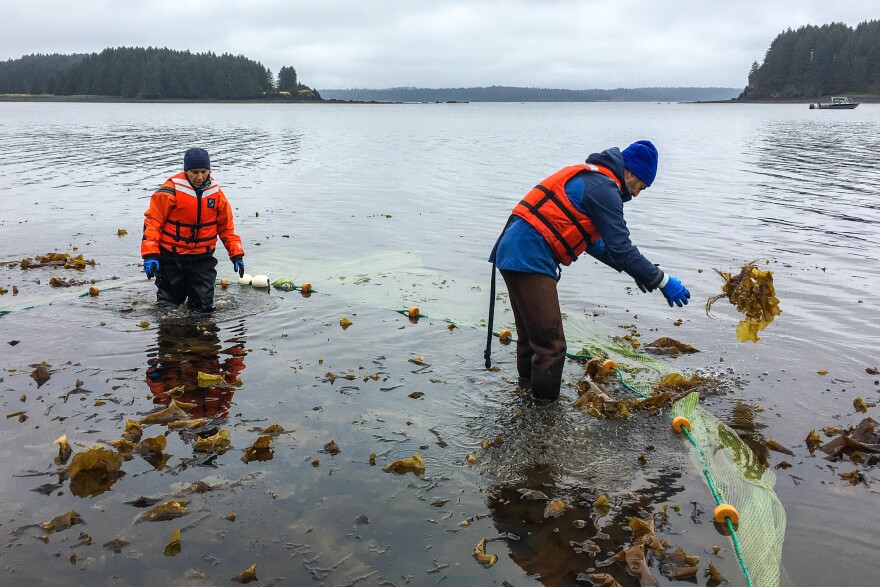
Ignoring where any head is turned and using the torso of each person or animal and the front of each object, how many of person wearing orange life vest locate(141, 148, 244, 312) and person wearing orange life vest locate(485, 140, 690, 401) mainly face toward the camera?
1

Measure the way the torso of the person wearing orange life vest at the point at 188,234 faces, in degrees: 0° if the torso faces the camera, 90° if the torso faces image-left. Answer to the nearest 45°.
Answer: approximately 0°

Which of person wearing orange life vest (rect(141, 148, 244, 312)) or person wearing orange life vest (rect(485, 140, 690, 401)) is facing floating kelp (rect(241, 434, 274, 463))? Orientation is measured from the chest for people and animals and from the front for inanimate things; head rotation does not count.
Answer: person wearing orange life vest (rect(141, 148, 244, 312))

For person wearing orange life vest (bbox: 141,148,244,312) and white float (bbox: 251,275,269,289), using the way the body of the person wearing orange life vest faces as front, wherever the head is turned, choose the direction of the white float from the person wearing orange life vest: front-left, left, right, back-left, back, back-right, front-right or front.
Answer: back-left

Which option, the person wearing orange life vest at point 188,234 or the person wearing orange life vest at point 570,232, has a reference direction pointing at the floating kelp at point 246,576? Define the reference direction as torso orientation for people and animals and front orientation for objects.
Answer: the person wearing orange life vest at point 188,234

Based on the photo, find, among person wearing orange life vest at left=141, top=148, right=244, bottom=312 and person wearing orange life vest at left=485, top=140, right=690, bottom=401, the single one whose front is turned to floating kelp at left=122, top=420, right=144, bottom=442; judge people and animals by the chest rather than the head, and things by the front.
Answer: person wearing orange life vest at left=141, top=148, right=244, bottom=312

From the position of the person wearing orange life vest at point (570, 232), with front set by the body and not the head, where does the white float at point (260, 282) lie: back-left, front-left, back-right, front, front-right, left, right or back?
back-left

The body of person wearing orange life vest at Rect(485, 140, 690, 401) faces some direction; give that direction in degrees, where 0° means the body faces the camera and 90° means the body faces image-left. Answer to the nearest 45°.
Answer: approximately 270°

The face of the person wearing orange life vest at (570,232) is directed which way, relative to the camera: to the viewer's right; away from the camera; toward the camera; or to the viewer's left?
to the viewer's right

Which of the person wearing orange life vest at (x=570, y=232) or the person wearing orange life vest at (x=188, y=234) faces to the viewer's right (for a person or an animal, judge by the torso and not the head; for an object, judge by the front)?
the person wearing orange life vest at (x=570, y=232)

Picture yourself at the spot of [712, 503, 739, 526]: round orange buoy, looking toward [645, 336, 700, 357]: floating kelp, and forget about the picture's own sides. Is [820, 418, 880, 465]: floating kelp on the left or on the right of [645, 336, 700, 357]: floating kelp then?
right

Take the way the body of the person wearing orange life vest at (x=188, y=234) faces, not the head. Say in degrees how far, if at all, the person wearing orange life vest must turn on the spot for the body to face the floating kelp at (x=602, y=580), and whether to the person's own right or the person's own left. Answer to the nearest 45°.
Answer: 0° — they already face it

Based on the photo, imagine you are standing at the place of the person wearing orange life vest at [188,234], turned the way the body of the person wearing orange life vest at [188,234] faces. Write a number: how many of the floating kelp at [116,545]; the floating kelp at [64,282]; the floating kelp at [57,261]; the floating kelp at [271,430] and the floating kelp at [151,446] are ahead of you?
3

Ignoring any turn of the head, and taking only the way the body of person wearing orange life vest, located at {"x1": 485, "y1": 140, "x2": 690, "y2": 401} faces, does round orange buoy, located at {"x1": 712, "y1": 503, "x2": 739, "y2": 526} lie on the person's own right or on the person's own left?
on the person's own right

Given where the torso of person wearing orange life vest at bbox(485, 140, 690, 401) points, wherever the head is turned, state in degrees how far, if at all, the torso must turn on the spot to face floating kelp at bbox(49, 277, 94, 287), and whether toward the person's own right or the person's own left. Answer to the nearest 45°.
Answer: approximately 180°

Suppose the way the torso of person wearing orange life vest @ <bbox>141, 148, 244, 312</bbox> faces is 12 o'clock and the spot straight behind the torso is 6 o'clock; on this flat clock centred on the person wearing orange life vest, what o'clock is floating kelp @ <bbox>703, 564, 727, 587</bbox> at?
The floating kelp is roughly at 11 o'clock from the person wearing orange life vest.
